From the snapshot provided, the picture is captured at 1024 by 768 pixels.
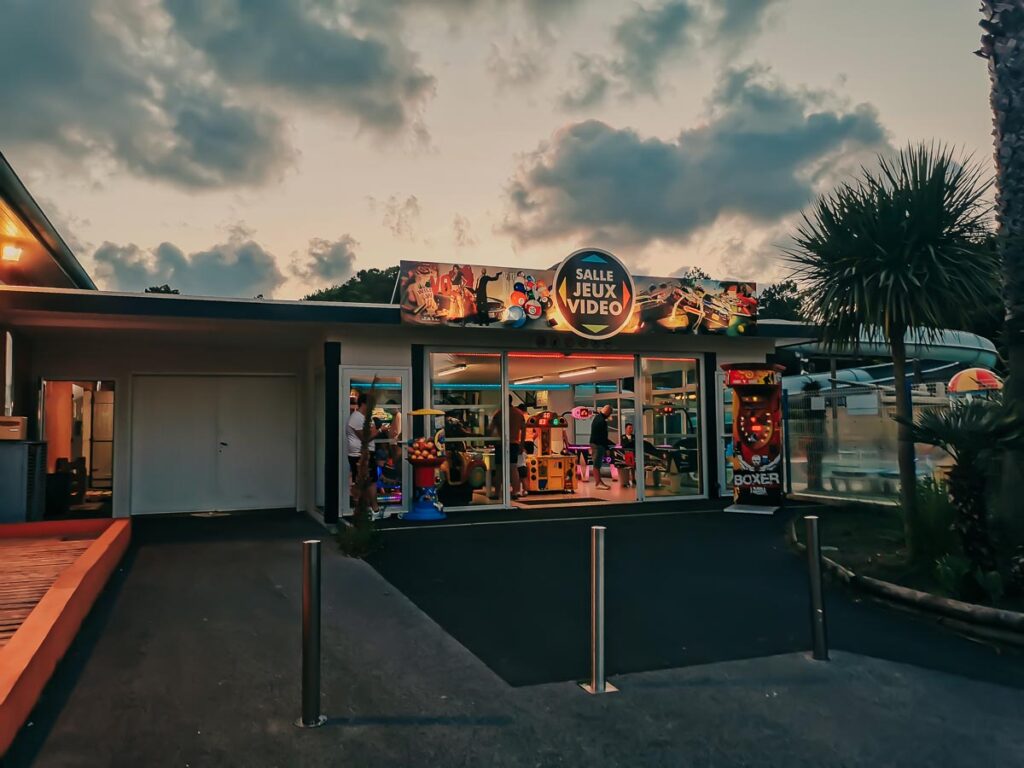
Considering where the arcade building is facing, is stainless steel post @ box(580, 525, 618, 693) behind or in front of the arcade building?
in front

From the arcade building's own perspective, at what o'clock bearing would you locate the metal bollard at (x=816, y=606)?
The metal bollard is roughly at 11 o'clock from the arcade building.

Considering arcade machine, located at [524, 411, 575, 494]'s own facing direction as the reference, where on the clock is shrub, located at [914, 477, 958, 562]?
The shrub is roughly at 11 o'clock from the arcade machine.

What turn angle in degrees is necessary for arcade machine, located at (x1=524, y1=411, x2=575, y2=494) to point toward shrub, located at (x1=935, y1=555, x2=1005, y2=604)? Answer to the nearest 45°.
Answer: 0° — it already faces it

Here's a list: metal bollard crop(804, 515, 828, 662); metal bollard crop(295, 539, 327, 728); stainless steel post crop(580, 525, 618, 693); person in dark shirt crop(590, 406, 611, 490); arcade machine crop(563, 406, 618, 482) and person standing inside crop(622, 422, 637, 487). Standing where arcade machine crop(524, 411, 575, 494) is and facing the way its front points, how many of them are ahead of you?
3

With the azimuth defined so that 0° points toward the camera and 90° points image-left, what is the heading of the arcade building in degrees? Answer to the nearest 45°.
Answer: approximately 0°

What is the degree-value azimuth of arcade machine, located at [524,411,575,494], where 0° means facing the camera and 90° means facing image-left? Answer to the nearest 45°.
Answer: approximately 0°

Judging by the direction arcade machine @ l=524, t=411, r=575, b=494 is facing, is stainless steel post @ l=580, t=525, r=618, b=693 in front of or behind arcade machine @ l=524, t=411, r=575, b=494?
in front

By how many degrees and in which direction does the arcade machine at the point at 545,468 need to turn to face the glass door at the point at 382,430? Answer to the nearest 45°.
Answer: approximately 45° to its right
